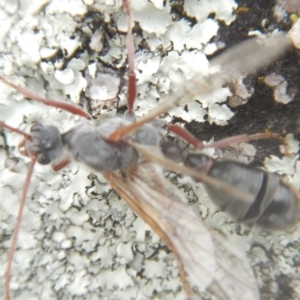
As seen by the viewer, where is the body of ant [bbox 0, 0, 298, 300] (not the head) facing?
to the viewer's left
